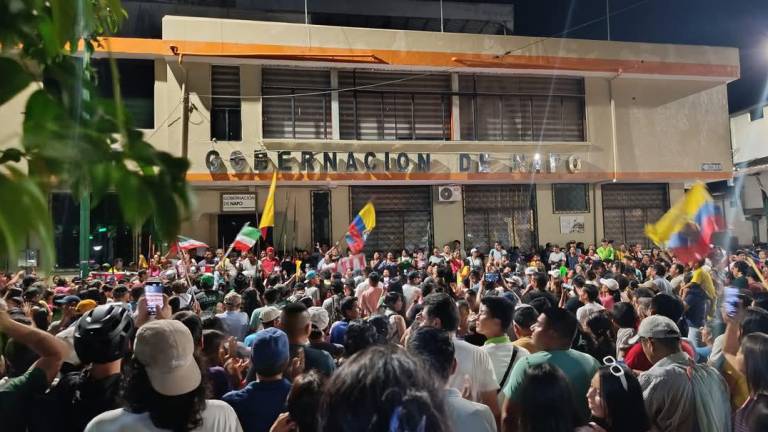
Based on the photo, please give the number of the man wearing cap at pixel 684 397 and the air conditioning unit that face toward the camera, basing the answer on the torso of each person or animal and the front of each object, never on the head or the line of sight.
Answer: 1

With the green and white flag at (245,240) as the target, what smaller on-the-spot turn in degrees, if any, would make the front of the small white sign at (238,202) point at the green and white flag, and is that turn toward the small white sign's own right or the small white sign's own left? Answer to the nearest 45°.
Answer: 0° — it already faces it

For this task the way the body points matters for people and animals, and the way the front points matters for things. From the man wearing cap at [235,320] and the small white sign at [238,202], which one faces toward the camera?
the small white sign

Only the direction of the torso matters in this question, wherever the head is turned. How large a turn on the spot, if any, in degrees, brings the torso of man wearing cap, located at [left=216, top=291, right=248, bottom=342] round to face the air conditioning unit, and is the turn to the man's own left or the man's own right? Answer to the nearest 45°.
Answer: approximately 45° to the man's own right

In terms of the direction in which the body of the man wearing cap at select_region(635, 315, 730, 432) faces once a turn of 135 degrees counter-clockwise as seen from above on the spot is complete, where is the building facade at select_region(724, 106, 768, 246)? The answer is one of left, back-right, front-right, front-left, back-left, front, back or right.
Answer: back

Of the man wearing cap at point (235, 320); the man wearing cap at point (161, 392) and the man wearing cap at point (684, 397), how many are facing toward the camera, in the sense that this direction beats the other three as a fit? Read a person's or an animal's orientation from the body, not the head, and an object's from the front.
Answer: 0

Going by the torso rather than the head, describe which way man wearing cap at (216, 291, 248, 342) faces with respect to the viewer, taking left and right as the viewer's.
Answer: facing away from the viewer

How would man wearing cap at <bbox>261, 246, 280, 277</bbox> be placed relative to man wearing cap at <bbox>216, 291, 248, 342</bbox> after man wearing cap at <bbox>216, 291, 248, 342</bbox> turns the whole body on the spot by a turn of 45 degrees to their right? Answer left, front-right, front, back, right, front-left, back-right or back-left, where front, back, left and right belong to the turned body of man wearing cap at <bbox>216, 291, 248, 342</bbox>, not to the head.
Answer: front-left

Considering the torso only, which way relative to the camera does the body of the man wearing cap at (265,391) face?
away from the camera

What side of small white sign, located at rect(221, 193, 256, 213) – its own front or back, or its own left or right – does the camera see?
front

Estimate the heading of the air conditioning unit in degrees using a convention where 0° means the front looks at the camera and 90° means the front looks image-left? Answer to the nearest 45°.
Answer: approximately 0°

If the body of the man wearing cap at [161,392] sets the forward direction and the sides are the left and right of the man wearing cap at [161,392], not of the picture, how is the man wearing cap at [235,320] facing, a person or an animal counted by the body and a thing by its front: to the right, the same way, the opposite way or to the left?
the same way

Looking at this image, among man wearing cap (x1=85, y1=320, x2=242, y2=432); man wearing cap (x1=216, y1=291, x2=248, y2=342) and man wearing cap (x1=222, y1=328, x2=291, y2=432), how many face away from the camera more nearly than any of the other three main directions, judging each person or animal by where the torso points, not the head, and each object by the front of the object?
3

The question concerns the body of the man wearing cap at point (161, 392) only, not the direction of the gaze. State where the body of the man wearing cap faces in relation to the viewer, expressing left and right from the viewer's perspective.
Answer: facing away from the viewer

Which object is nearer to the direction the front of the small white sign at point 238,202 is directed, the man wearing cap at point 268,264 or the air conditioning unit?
the man wearing cap

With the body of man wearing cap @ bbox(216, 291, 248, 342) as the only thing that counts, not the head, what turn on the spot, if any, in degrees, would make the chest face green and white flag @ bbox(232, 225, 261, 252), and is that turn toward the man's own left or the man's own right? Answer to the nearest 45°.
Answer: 0° — they already face it

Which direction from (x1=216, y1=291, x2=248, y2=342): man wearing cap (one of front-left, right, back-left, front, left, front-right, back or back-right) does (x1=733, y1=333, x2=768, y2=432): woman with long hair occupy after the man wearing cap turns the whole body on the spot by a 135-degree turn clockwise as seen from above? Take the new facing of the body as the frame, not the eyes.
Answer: front

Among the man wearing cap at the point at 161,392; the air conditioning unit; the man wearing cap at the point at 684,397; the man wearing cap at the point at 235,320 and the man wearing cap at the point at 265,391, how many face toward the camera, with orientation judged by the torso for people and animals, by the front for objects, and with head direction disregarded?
1

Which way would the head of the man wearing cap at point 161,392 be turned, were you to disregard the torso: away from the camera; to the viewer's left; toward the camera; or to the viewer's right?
away from the camera
